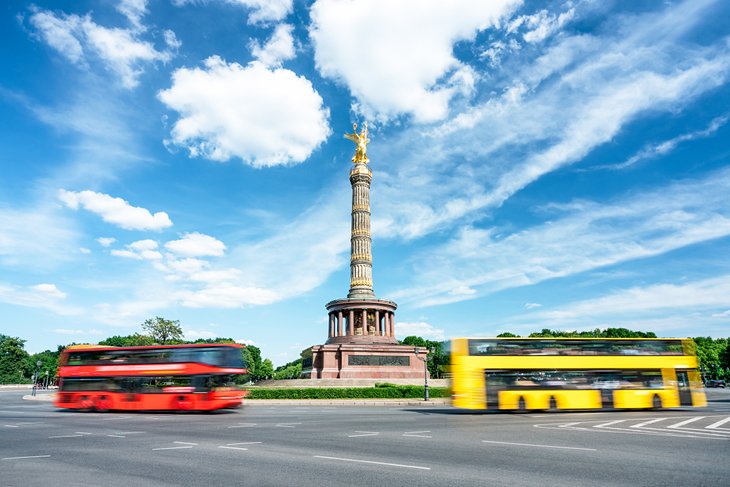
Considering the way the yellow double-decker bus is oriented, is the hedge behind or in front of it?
behind

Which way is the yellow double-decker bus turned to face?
to the viewer's right

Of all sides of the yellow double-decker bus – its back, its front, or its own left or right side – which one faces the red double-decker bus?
back
